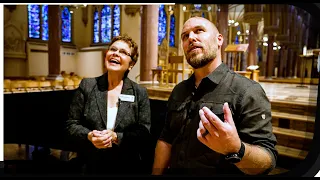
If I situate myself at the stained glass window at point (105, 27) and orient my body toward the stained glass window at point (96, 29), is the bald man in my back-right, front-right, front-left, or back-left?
back-left

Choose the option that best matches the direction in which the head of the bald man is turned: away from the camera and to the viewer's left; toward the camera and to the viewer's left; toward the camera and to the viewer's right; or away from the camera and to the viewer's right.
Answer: toward the camera and to the viewer's left

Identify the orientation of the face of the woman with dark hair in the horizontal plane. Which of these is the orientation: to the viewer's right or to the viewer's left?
to the viewer's left

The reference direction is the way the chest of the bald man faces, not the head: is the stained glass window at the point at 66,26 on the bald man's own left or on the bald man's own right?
on the bald man's own right

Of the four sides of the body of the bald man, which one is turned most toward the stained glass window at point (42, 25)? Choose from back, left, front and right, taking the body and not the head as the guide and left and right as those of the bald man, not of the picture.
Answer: right

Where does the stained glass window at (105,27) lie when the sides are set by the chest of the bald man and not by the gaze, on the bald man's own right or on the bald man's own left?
on the bald man's own right

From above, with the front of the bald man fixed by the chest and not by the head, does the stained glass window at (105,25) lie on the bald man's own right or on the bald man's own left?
on the bald man's own right

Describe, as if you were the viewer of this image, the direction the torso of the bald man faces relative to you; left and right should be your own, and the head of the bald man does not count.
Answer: facing the viewer and to the left of the viewer

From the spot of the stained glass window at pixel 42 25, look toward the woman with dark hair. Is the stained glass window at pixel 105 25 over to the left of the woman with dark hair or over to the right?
left
